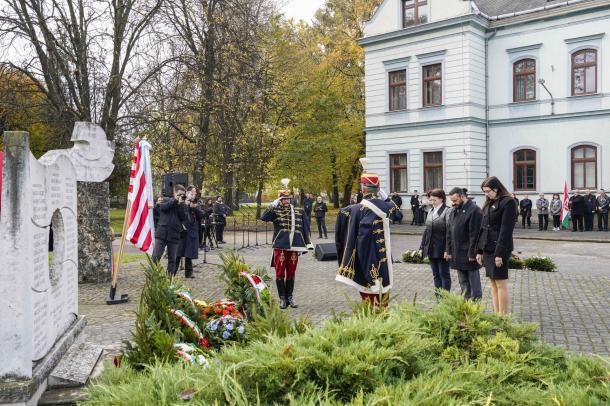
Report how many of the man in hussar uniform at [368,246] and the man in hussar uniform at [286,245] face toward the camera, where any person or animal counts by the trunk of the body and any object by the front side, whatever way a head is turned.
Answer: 1

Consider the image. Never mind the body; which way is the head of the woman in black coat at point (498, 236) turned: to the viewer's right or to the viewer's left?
to the viewer's left

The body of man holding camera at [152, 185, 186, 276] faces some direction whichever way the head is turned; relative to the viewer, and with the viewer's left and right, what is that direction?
facing the viewer and to the right of the viewer

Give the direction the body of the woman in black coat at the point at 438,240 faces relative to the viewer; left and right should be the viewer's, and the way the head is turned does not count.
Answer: facing the viewer and to the left of the viewer

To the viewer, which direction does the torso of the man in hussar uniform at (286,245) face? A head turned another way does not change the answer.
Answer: toward the camera

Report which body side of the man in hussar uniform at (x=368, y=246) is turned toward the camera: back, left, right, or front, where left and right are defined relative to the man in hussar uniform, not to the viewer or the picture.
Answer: back

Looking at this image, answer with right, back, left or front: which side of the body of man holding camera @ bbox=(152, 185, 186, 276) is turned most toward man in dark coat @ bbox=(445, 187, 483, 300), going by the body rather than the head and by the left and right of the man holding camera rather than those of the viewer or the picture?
front

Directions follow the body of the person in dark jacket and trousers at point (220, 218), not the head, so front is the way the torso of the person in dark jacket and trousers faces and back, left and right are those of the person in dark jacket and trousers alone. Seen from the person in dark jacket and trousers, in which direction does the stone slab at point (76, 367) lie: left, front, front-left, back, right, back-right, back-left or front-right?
front-right

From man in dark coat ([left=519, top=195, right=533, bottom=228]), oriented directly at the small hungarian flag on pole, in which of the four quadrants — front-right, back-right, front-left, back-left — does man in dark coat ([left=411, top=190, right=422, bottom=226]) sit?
back-right
